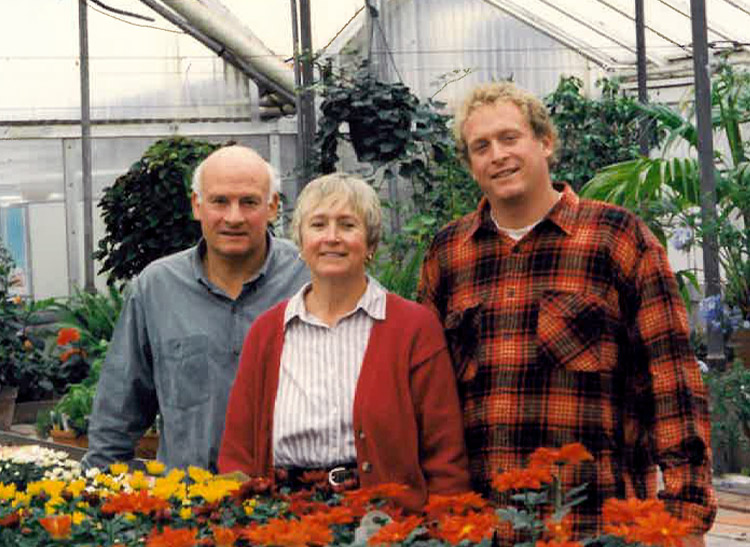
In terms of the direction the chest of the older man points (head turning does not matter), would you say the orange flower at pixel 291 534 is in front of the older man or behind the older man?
in front

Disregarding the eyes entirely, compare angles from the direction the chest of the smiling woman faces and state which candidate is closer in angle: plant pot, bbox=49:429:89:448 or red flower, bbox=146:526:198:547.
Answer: the red flower

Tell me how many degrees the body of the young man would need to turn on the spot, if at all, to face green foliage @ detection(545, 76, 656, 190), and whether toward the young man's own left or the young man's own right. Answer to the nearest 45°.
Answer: approximately 135° to the young man's own right

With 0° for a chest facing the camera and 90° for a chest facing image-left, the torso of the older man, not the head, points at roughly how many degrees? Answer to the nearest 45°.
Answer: approximately 0°

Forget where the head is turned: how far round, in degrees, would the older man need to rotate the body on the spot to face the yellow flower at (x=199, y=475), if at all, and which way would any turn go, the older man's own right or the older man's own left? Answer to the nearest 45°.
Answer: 0° — they already face it

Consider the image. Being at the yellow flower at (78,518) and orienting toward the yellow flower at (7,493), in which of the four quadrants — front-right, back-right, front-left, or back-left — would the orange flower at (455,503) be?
back-right

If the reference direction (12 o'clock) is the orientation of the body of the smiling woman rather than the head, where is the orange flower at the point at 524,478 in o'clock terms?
The orange flower is roughly at 11 o'clock from the smiling woman.

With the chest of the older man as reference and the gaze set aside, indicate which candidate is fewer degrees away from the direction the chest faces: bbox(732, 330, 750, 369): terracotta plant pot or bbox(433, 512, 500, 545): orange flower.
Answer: the orange flower

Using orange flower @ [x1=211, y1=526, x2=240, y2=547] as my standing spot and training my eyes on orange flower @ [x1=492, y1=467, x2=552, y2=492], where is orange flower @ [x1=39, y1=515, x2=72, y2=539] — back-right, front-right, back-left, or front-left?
back-left

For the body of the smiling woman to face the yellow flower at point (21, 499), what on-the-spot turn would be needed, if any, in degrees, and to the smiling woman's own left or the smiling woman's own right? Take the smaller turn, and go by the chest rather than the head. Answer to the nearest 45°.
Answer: approximately 90° to the smiling woman's own right

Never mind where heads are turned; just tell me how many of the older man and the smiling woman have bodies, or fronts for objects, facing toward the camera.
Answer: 2

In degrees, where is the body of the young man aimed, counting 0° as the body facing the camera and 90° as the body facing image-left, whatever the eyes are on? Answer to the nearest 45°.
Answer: approximately 45°
